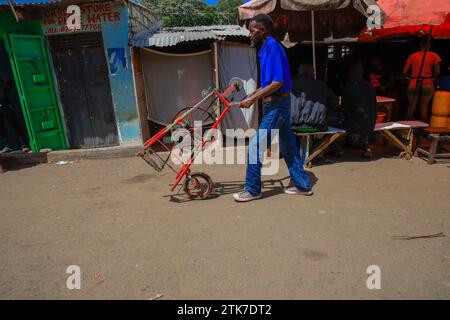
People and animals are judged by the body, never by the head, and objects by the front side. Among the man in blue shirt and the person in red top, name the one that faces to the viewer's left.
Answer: the man in blue shirt

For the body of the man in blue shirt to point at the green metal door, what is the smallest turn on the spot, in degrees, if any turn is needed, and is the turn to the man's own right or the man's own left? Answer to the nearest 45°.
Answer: approximately 45° to the man's own right

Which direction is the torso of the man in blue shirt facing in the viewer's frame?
to the viewer's left

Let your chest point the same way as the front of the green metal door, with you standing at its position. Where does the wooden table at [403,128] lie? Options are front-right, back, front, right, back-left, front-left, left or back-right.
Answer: front-left

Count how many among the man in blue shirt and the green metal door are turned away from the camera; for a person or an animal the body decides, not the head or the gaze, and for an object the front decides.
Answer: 0

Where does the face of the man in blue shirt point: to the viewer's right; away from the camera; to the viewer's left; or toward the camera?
to the viewer's left

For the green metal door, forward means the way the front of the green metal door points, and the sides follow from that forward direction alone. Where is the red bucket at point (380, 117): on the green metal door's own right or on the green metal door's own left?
on the green metal door's own left

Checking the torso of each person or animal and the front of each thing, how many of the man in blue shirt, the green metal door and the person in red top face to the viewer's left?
1

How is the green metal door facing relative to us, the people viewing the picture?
facing the viewer
